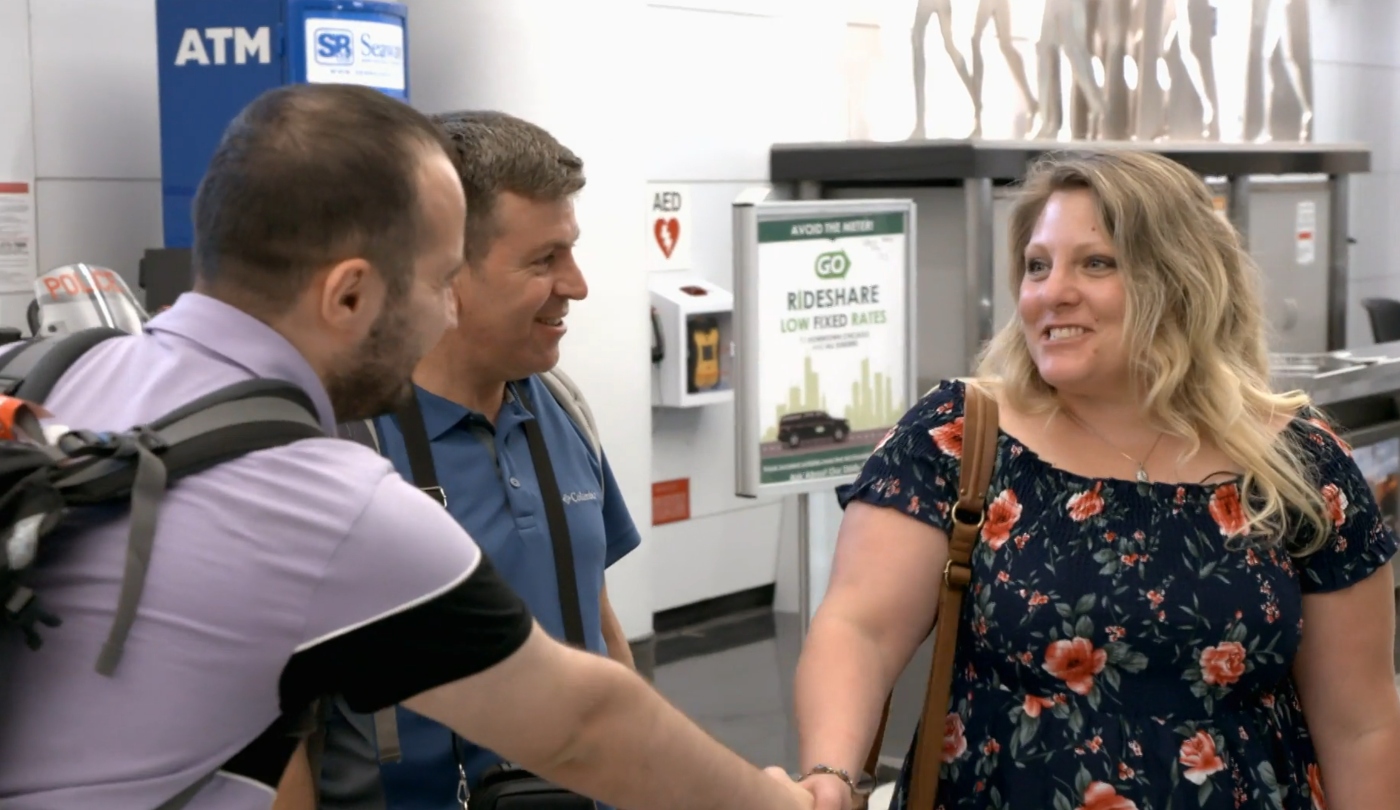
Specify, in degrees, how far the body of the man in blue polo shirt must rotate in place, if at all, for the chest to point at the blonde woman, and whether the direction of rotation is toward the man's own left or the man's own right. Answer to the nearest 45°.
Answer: approximately 45° to the man's own left

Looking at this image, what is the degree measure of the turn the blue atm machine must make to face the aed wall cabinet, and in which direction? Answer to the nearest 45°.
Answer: approximately 90° to its left

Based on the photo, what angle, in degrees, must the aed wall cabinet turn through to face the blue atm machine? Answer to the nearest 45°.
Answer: approximately 90° to its right

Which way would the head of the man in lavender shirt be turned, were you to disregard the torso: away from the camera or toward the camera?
away from the camera

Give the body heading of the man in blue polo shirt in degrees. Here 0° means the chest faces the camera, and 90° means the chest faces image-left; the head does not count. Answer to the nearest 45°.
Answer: approximately 315°

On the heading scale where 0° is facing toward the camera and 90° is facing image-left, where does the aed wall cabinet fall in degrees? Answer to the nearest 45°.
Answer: approximately 315°
